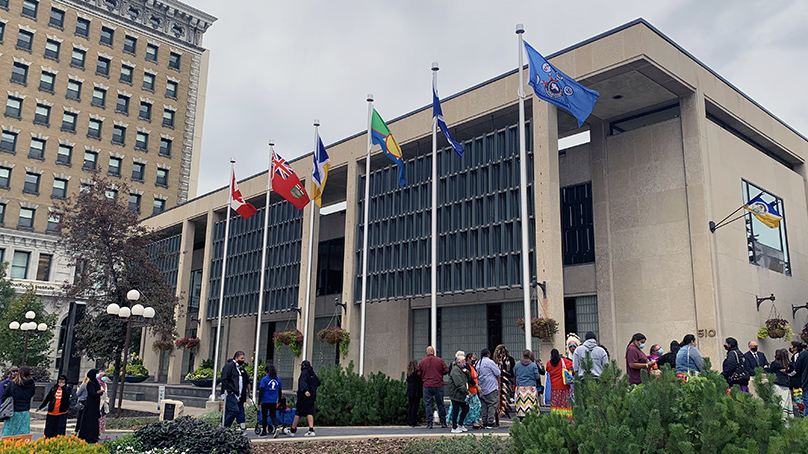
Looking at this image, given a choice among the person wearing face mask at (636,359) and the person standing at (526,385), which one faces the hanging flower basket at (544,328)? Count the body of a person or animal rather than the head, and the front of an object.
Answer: the person standing

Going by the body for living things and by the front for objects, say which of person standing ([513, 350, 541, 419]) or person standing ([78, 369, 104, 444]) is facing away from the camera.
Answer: person standing ([513, 350, 541, 419])

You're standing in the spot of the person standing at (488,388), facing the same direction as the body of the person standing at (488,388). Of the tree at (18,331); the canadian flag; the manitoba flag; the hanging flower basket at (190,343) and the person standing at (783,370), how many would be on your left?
4

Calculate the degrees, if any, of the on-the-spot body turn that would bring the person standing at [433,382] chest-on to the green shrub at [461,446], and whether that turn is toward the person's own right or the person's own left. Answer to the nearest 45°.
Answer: approximately 180°

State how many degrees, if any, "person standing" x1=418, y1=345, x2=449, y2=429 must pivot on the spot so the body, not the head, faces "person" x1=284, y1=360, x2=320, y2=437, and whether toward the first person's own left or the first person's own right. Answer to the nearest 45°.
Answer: approximately 90° to the first person's own left

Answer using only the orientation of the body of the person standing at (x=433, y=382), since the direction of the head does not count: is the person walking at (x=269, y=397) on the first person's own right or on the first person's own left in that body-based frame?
on the first person's own left

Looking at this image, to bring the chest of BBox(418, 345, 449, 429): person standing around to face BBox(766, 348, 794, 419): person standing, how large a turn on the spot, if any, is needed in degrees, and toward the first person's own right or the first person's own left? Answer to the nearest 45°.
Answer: approximately 90° to the first person's own right

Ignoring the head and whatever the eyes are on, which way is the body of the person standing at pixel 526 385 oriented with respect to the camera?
away from the camera

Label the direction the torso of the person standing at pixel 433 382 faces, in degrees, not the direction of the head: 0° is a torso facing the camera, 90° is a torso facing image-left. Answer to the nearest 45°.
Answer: approximately 180°
